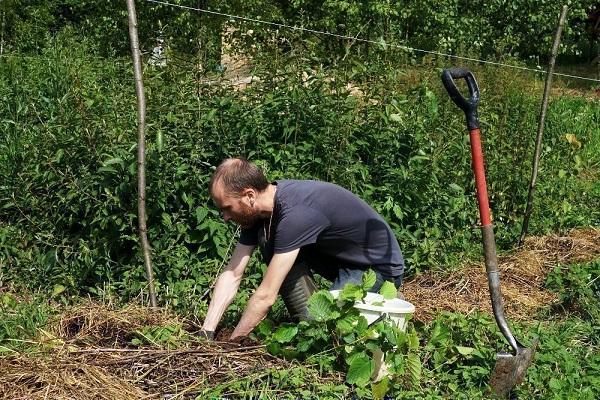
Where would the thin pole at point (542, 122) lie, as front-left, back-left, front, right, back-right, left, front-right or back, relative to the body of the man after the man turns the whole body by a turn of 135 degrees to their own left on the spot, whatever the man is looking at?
left

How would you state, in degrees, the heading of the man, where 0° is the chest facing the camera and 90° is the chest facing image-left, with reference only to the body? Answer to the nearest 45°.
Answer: approximately 90°

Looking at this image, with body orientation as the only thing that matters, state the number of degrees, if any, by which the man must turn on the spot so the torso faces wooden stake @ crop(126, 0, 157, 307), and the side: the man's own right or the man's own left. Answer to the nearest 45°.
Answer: approximately 45° to the man's own right

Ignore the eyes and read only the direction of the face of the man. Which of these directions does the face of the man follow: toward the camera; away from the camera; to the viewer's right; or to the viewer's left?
to the viewer's left
